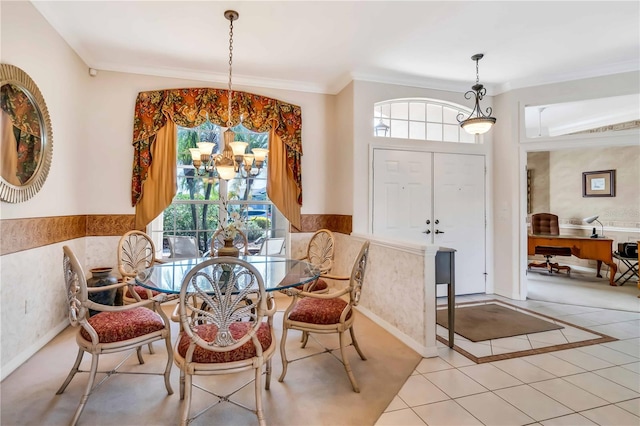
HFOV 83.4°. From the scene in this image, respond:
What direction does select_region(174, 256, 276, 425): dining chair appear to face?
away from the camera

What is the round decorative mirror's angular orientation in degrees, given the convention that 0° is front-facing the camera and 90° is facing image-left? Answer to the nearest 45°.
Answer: approximately 315°

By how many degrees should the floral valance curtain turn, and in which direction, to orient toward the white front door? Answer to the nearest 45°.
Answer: approximately 90° to its left

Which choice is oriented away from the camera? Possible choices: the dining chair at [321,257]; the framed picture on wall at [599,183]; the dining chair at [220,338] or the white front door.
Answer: the dining chair at [220,338]

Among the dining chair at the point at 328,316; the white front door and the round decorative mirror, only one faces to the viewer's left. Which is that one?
the dining chair

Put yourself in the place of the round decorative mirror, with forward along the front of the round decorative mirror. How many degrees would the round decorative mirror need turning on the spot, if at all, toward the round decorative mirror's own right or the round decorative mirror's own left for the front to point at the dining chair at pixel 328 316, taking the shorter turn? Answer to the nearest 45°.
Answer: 0° — it already faces it

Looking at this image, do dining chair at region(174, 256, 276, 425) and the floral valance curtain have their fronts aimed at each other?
yes

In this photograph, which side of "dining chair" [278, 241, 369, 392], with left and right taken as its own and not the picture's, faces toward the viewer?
left
